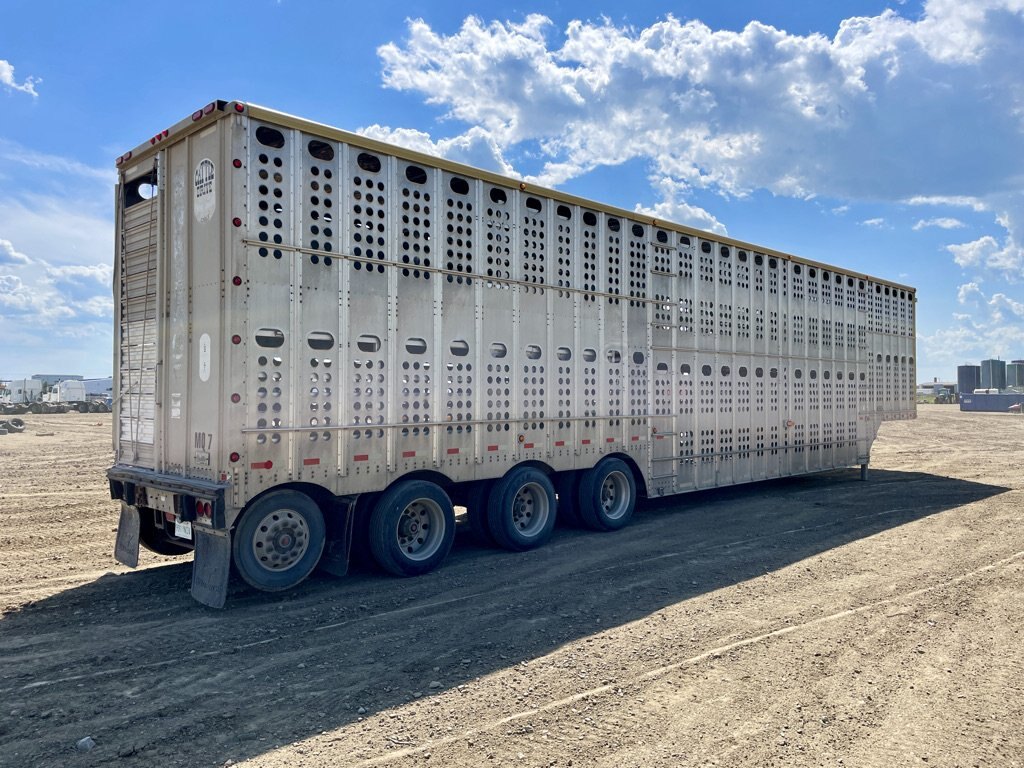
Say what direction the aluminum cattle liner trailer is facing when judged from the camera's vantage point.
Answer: facing away from the viewer and to the right of the viewer
